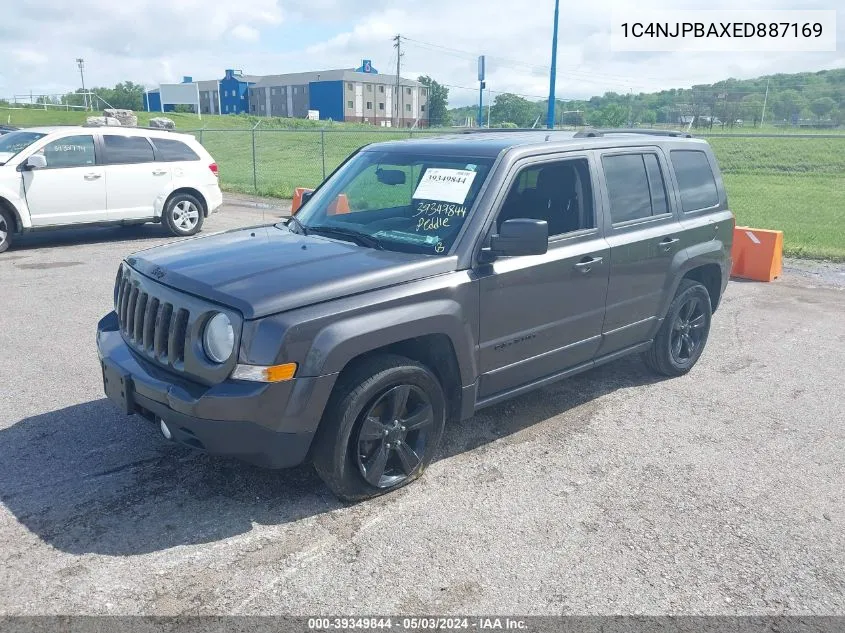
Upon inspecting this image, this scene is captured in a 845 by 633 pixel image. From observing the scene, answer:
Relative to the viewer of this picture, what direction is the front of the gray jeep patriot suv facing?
facing the viewer and to the left of the viewer

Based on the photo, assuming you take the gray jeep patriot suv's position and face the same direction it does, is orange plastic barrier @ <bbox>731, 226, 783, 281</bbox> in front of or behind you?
behind

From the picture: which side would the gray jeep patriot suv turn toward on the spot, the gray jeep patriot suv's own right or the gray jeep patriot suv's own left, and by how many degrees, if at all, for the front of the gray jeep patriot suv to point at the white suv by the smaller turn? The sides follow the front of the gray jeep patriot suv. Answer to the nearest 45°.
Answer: approximately 90° to the gray jeep patriot suv's own right

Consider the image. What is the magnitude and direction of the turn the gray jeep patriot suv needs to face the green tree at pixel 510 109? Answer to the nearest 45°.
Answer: approximately 135° to its right

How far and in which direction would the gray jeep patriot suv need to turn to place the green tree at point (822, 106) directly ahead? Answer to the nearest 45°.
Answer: approximately 180°

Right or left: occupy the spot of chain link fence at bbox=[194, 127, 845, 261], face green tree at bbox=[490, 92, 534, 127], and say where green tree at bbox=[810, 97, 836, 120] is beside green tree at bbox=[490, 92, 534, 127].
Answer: right

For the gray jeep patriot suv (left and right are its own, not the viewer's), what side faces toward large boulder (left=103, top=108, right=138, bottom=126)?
right

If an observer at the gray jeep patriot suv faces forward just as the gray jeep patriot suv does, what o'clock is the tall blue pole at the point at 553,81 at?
The tall blue pole is roughly at 5 o'clock from the gray jeep patriot suv.

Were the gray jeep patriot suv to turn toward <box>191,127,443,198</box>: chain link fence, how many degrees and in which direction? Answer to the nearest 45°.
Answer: approximately 135° to its right

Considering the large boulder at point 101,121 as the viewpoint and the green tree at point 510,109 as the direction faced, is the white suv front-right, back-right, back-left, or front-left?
back-right

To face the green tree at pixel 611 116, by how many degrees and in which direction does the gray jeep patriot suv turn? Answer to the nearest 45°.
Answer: approximately 135° to its right

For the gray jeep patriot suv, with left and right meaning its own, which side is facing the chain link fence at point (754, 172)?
back

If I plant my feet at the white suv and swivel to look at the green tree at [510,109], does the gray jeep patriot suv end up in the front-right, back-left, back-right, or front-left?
back-right
